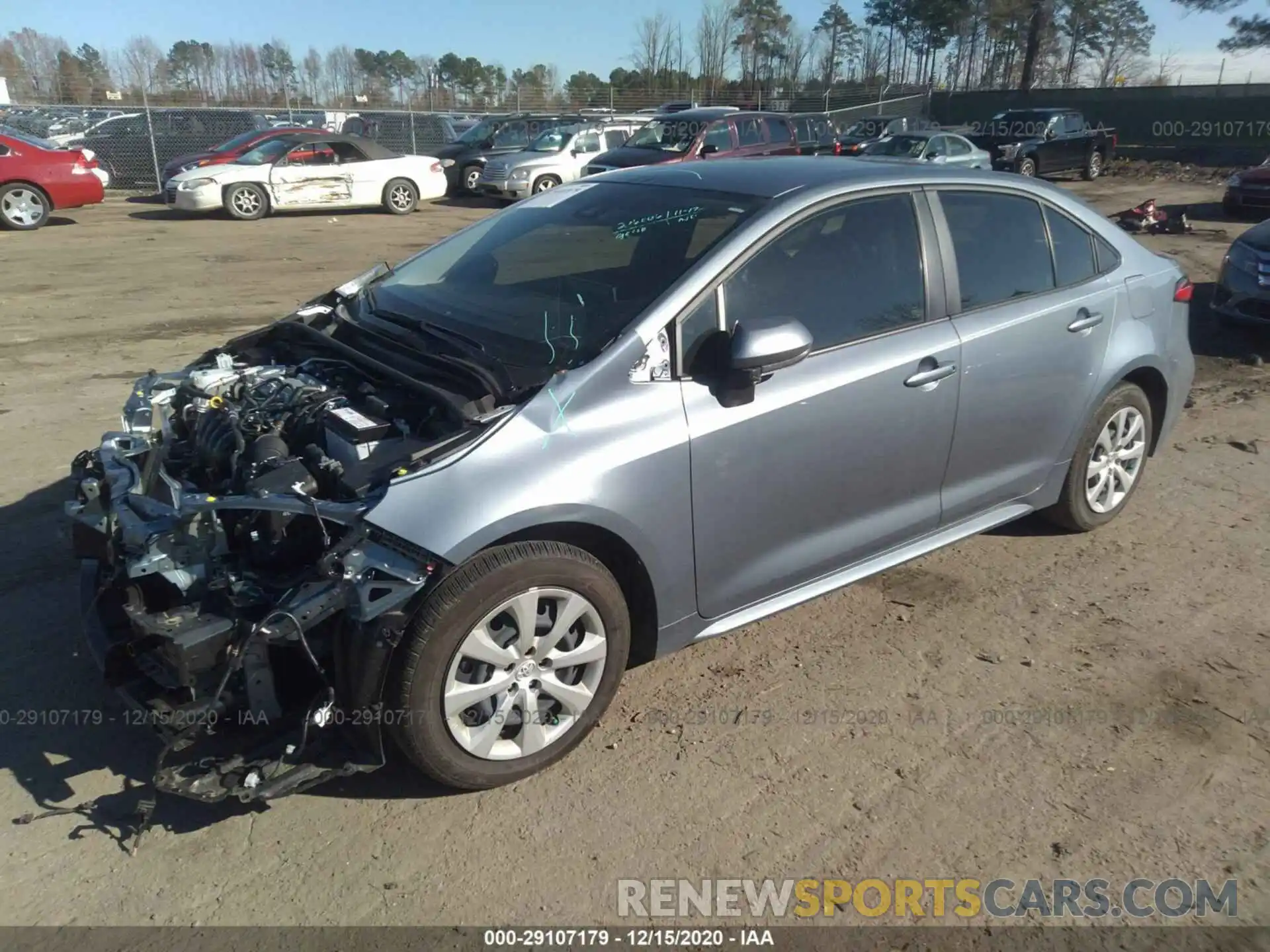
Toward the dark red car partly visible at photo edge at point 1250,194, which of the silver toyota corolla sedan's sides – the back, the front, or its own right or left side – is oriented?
back

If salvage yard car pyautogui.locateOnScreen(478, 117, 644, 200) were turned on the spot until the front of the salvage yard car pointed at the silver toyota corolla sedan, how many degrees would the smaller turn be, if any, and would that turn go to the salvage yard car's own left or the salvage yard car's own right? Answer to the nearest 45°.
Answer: approximately 45° to the salvage yard car's own left

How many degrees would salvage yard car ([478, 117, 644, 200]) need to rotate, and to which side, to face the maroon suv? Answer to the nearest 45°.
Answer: approximately 90° to its left

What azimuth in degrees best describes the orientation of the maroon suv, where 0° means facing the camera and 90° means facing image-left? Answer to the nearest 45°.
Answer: approximately 45°

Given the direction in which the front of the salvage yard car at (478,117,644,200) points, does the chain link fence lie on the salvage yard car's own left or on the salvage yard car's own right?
on the salvage yard car's own right

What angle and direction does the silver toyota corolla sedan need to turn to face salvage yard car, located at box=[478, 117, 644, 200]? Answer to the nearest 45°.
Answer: approximately 135° to its right

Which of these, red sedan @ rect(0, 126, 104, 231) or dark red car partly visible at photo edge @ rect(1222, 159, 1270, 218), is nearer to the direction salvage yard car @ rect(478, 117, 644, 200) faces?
the red sedan

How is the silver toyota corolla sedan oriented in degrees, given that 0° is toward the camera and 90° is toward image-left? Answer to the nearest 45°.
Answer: approximately 45°

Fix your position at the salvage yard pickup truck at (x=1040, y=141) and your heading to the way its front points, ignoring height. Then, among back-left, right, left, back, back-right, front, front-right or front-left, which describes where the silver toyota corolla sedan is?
front-left

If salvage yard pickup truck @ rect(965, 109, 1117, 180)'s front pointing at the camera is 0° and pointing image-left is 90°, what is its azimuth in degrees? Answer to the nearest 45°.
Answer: approximately 45°
